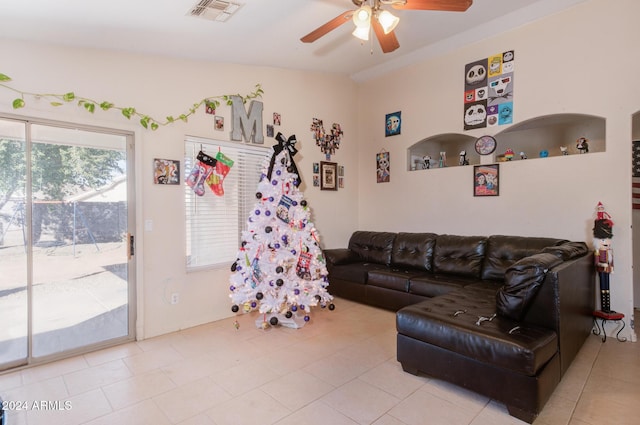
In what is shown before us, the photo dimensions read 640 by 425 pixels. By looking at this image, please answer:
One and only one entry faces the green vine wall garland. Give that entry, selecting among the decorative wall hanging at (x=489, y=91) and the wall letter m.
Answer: the decorative wall hanging

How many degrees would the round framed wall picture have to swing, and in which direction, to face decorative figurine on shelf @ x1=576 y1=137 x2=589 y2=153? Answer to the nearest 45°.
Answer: approximately 90° to its left

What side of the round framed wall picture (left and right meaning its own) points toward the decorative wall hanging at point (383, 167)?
right

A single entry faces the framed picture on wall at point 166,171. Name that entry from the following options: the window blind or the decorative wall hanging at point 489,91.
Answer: the decorative wall hanging

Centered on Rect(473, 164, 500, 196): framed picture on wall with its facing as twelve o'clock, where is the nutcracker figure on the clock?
The nutcracker figure is roughly at 10 o'clock from the framed picture on wall.

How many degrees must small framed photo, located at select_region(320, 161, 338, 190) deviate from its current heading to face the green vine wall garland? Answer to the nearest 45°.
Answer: approximately 90° to its right

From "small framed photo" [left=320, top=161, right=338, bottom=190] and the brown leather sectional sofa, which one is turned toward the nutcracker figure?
the small framed photo

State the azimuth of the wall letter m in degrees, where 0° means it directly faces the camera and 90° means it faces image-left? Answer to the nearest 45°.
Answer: approximately 315°

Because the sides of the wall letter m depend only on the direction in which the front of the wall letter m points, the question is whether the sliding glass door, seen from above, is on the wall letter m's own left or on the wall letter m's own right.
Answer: on the wall letter m's own right

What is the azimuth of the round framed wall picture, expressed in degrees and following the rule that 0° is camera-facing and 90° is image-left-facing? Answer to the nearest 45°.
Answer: approximately 0°

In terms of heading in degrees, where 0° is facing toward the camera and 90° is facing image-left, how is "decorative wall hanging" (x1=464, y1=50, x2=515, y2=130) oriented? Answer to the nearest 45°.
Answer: approximately 45°

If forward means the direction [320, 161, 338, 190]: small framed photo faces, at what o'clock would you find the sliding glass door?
The sliding glass door is roughly at 3 o'clock from the small framed photo.

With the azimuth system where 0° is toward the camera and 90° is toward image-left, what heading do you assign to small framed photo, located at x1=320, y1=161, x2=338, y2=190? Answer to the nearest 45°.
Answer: approximately 315°

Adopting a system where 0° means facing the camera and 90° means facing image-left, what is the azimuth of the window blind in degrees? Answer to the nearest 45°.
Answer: approximately 315°

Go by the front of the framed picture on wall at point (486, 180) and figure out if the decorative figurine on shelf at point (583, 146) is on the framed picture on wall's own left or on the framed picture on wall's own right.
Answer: on the framed picture on wall's own left
